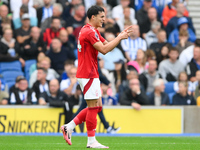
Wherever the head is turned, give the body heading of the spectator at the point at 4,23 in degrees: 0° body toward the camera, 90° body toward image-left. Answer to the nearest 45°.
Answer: approximately 0°

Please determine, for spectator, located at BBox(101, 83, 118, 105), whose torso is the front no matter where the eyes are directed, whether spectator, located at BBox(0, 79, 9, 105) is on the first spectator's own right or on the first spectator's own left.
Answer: on the first spectator's own right

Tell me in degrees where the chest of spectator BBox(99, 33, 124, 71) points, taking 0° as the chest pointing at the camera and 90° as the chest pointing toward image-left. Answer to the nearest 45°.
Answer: approximately 0°

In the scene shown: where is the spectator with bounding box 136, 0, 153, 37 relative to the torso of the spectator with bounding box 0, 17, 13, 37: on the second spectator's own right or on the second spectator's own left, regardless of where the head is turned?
on the second spectator's own left

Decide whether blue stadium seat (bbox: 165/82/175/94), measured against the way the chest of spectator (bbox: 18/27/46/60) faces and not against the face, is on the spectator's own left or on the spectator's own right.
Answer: on the spectator's own left

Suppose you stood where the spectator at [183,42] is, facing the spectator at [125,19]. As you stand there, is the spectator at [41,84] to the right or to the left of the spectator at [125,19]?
left

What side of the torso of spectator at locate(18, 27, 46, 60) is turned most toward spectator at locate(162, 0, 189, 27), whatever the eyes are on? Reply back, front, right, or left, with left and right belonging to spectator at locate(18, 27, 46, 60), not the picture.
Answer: left

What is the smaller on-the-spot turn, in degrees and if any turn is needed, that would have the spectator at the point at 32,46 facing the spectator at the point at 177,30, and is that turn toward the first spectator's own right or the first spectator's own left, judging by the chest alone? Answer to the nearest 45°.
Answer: approximately 90° to the first spectator's own left
